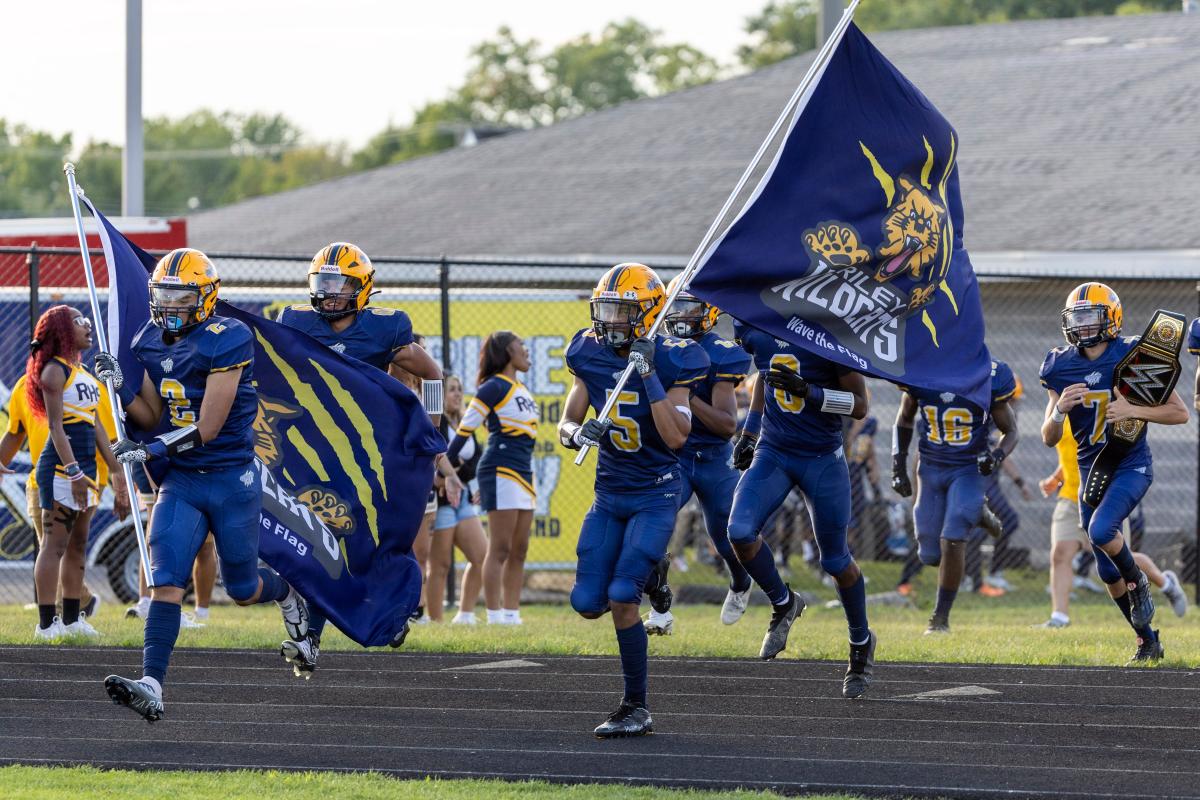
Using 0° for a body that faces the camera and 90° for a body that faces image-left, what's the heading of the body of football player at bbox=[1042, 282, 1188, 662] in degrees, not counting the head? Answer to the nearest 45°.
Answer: approximately 45°

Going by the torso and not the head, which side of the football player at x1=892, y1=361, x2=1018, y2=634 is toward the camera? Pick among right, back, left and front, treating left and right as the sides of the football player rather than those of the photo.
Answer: front

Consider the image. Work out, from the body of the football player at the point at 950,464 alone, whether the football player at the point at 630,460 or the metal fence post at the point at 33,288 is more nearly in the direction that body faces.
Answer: the football player

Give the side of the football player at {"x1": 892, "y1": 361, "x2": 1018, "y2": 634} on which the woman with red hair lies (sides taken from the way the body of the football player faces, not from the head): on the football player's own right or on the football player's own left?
on the football player's own right

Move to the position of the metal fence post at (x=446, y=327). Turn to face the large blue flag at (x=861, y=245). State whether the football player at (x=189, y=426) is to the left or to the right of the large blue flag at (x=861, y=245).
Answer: right

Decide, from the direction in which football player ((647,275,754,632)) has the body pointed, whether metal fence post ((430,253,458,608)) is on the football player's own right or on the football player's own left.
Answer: on the football player's own right

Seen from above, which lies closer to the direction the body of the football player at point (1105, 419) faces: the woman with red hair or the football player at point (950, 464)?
the woman with red hair

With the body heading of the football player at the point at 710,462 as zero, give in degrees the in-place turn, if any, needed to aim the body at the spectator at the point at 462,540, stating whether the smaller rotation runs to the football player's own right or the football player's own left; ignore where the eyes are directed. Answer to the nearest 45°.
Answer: approximately 90° to the football player's own right

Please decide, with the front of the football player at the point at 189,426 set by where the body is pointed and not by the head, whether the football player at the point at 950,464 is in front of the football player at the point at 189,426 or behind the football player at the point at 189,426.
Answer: behind
